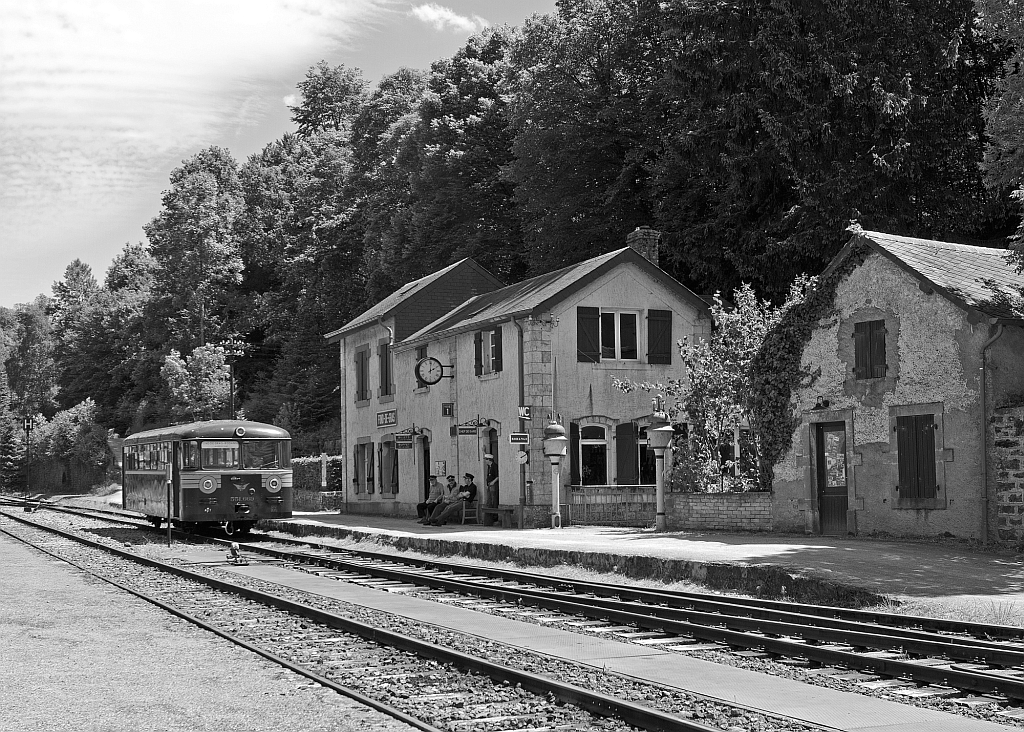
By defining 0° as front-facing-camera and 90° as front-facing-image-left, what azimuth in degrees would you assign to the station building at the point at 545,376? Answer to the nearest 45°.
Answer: approximately 45°

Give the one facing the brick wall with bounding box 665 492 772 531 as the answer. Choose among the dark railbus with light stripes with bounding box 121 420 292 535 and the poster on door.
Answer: the dark railbus with light stripes

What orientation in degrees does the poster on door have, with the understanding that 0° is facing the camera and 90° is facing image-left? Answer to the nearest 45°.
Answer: approximately 0°

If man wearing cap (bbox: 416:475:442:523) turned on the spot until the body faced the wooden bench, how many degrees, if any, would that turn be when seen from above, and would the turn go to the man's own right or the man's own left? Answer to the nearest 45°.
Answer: approximately 90° to the man's own left

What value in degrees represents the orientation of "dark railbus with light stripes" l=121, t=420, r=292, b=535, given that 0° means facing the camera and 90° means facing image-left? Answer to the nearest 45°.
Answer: approximately 315°

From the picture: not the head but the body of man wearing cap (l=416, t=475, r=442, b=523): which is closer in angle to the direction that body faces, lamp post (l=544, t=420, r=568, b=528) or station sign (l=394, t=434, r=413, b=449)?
the lamp post

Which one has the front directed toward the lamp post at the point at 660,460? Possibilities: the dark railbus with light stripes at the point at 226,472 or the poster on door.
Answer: the dark railbus with light stripes
